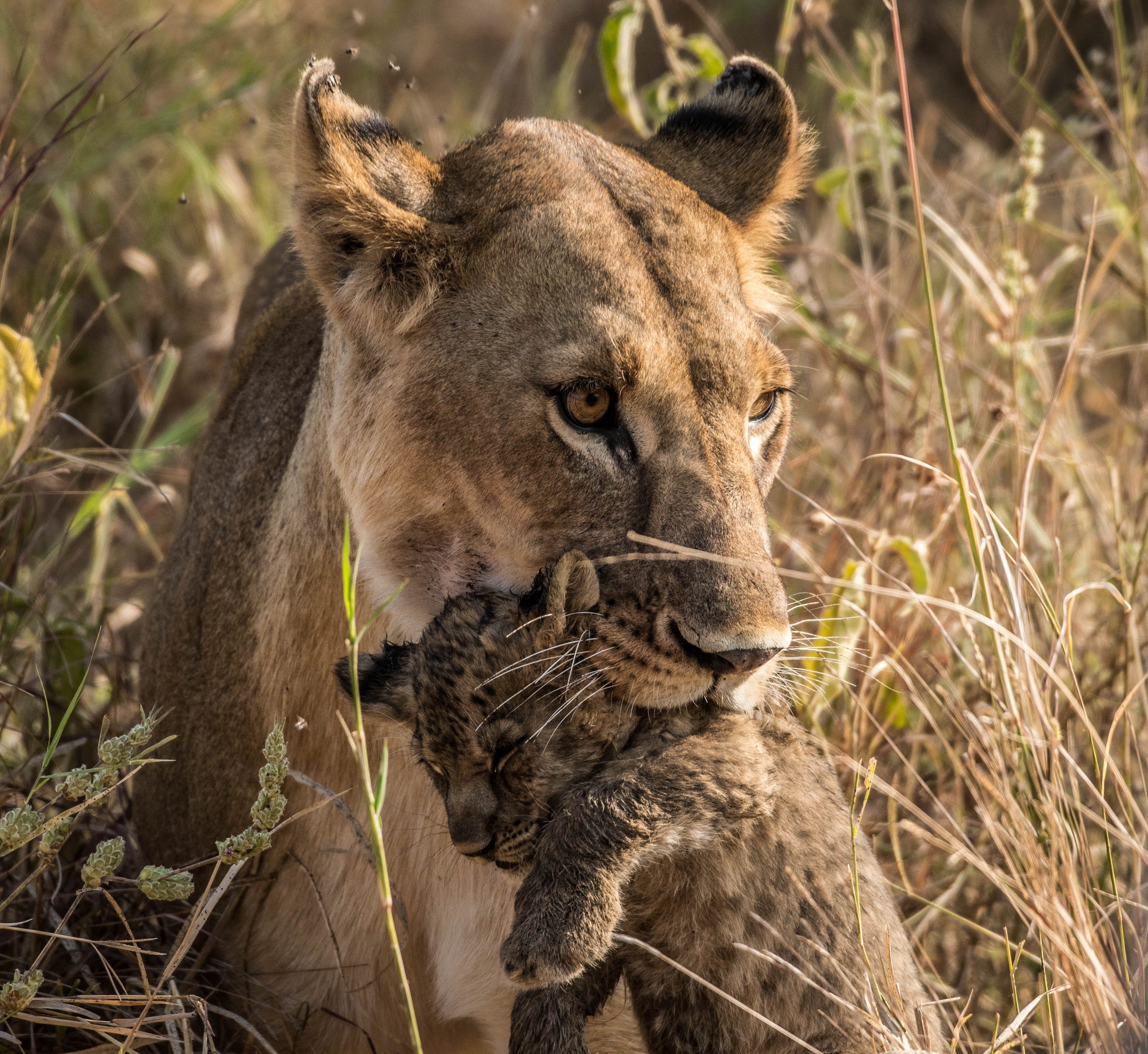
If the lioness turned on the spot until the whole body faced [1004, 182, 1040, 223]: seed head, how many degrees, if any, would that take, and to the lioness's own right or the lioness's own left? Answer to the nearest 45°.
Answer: approximately 90° to the lioness's own left

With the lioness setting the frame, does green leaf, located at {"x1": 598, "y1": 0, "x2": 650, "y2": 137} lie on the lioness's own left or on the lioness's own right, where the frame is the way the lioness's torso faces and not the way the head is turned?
on the lioness's own left

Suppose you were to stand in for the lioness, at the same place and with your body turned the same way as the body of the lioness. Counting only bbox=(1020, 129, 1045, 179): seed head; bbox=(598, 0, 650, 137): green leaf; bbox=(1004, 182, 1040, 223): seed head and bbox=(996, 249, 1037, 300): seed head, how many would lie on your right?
0

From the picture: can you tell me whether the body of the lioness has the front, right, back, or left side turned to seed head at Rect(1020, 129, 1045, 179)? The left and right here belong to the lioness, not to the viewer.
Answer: left

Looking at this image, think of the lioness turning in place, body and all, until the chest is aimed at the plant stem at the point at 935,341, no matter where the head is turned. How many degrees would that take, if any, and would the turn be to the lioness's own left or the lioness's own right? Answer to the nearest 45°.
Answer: approximately 45° to the lioness's own left

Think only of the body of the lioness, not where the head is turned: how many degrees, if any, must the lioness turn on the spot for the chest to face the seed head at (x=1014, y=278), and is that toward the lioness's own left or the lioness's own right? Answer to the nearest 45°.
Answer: approximately 90° to the lioness's own left

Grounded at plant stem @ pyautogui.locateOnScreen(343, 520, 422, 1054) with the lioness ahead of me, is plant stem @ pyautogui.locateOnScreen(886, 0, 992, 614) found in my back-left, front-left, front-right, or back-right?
front-right

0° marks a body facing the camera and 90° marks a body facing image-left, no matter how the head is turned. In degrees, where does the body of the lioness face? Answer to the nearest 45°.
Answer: approximately 315°
